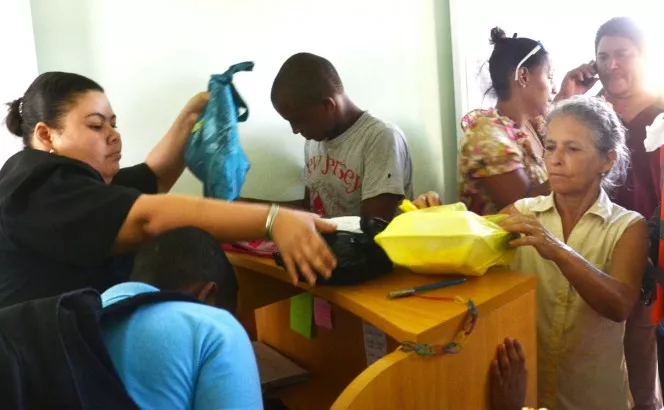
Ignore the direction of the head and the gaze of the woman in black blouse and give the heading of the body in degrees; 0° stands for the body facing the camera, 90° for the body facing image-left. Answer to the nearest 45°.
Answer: approximately 270°

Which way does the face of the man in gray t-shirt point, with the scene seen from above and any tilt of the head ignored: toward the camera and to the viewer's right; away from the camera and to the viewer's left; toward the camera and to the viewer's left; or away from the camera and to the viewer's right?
toward the camera and to the viewer's left
